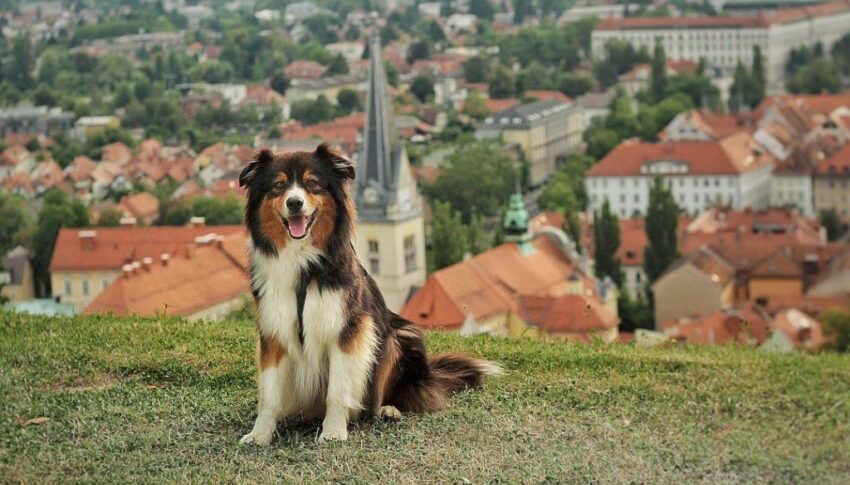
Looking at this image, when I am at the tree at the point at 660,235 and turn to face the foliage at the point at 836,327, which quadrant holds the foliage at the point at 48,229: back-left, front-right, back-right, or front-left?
back-right

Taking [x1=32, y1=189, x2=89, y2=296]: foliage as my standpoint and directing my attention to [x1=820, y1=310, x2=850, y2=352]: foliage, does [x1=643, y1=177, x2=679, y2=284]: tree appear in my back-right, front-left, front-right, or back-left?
front-left

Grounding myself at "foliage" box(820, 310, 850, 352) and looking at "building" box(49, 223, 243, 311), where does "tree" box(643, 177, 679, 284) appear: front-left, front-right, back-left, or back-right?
front-right

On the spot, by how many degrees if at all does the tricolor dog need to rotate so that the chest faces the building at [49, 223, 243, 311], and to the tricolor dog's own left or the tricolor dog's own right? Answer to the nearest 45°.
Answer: approximately 135° to the tricolor dog's own right

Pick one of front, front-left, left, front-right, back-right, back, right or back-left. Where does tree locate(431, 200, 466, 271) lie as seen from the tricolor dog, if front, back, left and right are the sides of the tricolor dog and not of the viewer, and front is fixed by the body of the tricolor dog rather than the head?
back-right

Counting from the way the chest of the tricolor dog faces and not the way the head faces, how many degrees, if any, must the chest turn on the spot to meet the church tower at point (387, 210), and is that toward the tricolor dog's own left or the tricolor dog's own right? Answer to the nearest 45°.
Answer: approximately 135° to the tricolor dog's own right

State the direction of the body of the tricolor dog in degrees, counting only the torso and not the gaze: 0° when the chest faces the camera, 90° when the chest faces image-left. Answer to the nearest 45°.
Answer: approximately 45°

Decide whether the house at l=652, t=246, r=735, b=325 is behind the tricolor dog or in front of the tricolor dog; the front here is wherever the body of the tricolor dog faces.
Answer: behind

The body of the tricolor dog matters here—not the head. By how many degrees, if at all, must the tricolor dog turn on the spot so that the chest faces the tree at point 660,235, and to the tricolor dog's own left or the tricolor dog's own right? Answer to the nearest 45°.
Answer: approximately 135° to the tricolor dog's own right

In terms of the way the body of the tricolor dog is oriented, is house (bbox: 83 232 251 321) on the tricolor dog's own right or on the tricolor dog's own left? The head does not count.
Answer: on the tricolor dog's own right

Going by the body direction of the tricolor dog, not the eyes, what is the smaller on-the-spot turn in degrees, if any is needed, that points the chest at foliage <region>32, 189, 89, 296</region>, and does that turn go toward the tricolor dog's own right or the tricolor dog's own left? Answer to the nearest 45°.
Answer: approximately 135° to the tricolor dog's own right

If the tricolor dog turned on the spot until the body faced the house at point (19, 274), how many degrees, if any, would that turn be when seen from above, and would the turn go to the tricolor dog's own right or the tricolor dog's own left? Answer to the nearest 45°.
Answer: approximately 135° to the tricolor dog's own right

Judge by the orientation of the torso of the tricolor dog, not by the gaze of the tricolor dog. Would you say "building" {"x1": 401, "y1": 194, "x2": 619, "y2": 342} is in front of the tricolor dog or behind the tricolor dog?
behind

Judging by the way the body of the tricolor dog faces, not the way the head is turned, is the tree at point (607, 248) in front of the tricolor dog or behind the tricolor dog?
behind

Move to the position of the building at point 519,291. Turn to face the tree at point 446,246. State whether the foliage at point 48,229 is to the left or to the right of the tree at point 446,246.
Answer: left
